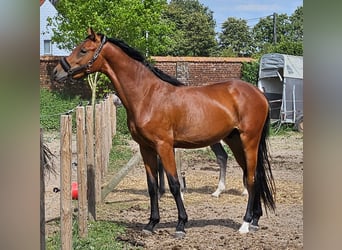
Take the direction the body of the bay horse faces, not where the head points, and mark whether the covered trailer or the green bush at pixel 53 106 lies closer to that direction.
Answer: the green bush

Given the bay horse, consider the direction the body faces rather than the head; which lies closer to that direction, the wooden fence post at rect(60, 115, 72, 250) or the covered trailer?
the wooden fence post

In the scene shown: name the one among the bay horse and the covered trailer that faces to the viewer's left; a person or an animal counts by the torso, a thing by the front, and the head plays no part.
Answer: the bay horse

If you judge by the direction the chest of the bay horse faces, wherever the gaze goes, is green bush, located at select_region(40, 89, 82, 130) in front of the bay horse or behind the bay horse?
in front

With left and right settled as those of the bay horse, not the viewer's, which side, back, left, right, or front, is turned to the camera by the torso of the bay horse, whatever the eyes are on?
left

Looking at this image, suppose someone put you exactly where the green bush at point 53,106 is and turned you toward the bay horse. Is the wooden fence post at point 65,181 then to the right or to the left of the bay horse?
right

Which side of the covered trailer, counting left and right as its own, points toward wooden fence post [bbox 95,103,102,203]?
back

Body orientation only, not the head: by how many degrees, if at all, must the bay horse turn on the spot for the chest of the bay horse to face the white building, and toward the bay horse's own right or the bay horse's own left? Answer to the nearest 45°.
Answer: approximately 45° to the bay horse's own right

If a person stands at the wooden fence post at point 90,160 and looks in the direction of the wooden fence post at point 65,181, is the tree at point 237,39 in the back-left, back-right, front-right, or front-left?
back-left

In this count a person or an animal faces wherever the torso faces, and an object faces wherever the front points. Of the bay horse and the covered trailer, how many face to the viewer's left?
1

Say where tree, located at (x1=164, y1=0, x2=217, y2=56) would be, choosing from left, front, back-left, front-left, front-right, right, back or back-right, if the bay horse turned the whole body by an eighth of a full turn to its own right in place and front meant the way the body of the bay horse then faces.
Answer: front-right
